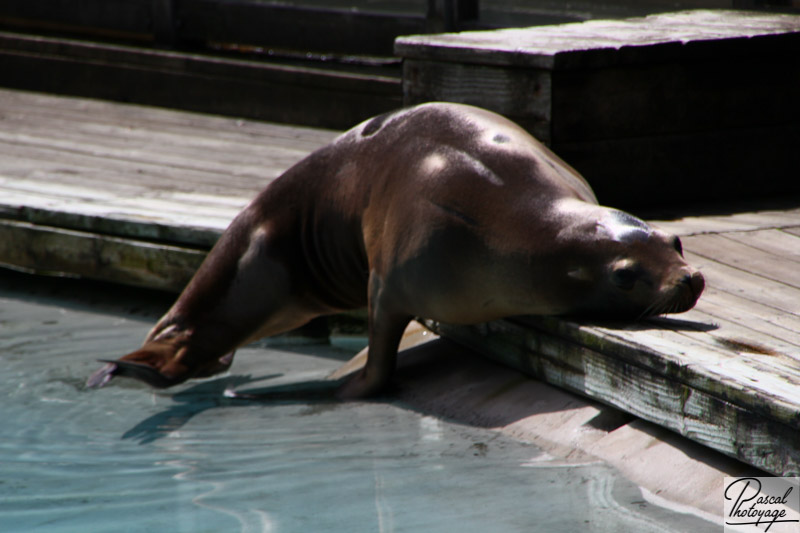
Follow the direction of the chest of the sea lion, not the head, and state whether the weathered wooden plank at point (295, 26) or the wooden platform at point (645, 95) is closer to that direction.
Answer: the wooden platform

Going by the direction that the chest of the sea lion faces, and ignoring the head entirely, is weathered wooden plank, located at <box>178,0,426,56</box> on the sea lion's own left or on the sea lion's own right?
on the sea lion's own left

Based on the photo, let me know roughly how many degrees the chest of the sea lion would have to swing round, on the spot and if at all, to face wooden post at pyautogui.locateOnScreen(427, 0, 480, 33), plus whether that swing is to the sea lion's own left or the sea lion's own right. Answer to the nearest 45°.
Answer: approximately 90° to the sea lion's own left

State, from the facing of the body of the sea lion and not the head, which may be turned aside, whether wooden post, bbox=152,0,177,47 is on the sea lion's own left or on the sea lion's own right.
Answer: on the sea lion's own left

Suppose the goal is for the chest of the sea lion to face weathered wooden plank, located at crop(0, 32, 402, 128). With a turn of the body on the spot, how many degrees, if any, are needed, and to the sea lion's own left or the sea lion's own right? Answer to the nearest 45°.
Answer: approximately 90° to the sea lion's own left

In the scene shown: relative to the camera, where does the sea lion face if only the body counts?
to the viewer's right

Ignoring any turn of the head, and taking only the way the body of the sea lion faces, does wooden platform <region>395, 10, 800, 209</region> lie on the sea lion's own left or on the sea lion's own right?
on the sea lion's own left
